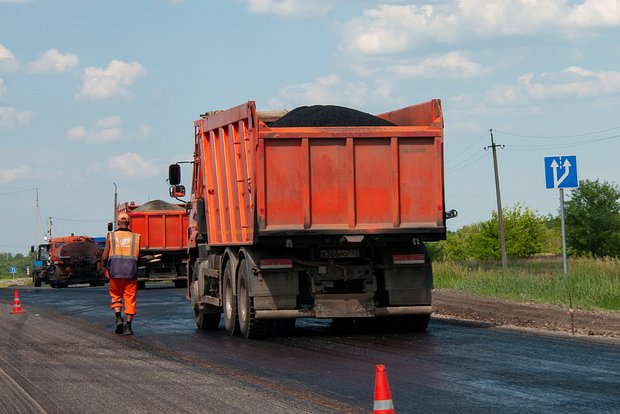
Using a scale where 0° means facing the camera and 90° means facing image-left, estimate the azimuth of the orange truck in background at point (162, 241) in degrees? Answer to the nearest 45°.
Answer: approximately 180°

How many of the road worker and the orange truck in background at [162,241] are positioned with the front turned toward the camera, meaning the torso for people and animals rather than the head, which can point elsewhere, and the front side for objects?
0

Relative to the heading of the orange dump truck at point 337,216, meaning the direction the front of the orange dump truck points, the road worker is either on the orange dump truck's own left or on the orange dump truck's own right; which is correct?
on the orange dump truck's own left

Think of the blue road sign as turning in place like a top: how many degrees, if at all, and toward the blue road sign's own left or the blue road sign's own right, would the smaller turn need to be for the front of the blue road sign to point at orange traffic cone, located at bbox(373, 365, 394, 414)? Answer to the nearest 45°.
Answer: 0° — it already faces it

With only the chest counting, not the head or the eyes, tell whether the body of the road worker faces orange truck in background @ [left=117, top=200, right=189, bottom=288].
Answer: yes

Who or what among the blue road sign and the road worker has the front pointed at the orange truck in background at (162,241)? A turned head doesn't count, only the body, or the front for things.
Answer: the road worker

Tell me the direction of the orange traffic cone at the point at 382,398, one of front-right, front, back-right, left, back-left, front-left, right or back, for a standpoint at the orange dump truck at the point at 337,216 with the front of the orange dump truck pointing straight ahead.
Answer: back

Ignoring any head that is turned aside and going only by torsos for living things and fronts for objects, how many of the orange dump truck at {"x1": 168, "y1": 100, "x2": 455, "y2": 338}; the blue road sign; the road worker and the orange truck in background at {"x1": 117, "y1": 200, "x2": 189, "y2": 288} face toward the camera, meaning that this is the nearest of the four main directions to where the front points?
1

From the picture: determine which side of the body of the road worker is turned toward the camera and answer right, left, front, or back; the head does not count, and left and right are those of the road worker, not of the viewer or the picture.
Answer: back

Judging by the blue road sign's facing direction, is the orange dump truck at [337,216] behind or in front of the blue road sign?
in front

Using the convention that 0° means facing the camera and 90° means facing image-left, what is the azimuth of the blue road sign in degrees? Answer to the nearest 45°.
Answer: approximately 0°

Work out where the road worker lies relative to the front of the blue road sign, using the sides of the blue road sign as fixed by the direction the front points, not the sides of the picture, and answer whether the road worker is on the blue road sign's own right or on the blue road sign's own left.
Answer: on the blue road sign's own right

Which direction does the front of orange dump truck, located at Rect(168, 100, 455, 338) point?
away from the camera
